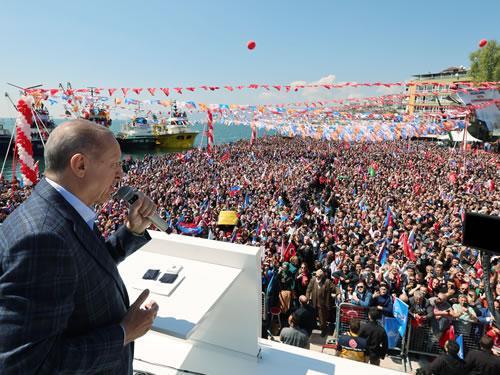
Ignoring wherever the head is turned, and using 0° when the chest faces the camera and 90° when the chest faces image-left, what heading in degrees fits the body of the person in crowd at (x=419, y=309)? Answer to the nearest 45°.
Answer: approximately 0°

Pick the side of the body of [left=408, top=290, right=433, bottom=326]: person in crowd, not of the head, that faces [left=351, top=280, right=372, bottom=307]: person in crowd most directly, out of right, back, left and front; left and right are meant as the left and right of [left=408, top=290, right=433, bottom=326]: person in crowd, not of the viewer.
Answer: right

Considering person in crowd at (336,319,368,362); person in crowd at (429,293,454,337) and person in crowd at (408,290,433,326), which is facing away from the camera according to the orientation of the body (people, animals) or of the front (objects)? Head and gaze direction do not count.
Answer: person in crowd at (336,319,368,362)

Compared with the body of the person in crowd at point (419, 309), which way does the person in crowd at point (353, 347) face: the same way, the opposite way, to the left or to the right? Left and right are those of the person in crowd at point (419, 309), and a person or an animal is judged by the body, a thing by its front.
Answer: the opposite way

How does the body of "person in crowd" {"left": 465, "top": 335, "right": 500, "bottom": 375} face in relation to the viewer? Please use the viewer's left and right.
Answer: facing away from the viewer

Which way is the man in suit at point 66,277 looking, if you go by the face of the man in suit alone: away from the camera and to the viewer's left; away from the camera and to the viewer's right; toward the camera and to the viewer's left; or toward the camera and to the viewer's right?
away from the camera and to the viewer's right

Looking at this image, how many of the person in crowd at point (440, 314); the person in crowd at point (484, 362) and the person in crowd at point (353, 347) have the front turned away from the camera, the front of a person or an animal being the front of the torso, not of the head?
2

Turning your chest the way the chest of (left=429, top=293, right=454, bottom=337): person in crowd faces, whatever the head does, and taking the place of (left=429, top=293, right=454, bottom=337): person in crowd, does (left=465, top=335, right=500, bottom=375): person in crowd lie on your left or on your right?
on your left

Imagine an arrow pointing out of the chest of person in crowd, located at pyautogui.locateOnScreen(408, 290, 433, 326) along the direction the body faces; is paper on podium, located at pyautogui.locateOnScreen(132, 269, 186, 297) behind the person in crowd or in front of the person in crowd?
in front

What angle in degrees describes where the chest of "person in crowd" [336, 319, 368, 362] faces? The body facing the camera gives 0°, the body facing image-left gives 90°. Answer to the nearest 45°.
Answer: approximately 180°

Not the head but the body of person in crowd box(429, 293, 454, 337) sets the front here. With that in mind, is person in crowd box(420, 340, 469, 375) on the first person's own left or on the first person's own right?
on the first person's own left

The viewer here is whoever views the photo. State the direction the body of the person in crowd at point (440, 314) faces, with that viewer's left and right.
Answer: facing the viewer and to the left of the viewer
